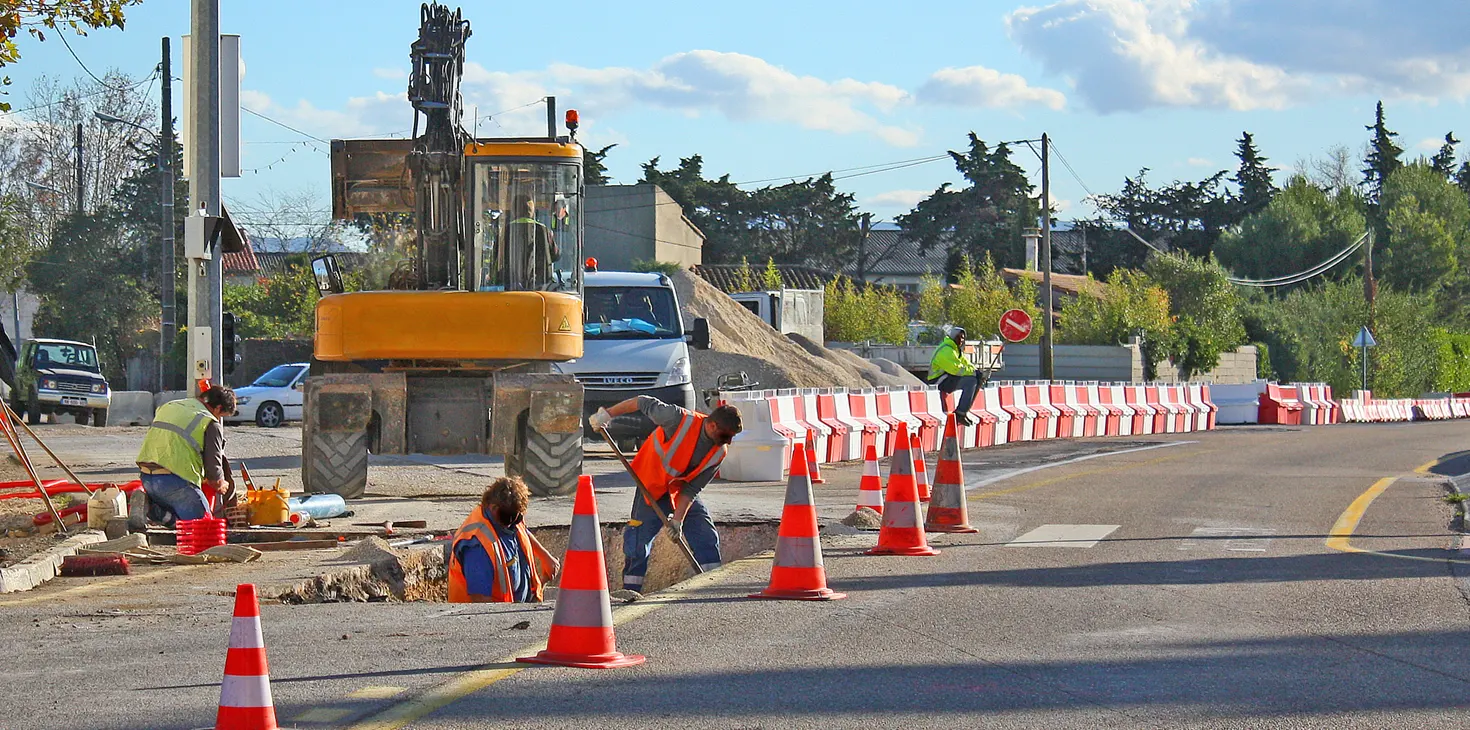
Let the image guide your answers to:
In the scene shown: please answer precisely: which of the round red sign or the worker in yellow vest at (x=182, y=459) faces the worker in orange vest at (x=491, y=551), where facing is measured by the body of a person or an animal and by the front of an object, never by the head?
the round red sign

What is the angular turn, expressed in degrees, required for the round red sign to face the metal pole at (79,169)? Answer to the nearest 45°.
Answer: approximately 90° to its right

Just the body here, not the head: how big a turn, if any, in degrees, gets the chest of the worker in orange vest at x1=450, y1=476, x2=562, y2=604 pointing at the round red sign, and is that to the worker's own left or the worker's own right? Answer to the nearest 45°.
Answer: approximately 90° to the worker's own left

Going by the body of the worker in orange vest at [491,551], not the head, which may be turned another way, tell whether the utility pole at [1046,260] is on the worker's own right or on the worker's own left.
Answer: on the worker's own left

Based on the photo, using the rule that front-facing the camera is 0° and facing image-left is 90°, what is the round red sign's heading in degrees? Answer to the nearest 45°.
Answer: approximately 0°

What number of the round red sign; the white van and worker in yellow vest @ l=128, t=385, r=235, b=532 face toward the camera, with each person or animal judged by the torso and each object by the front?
2
